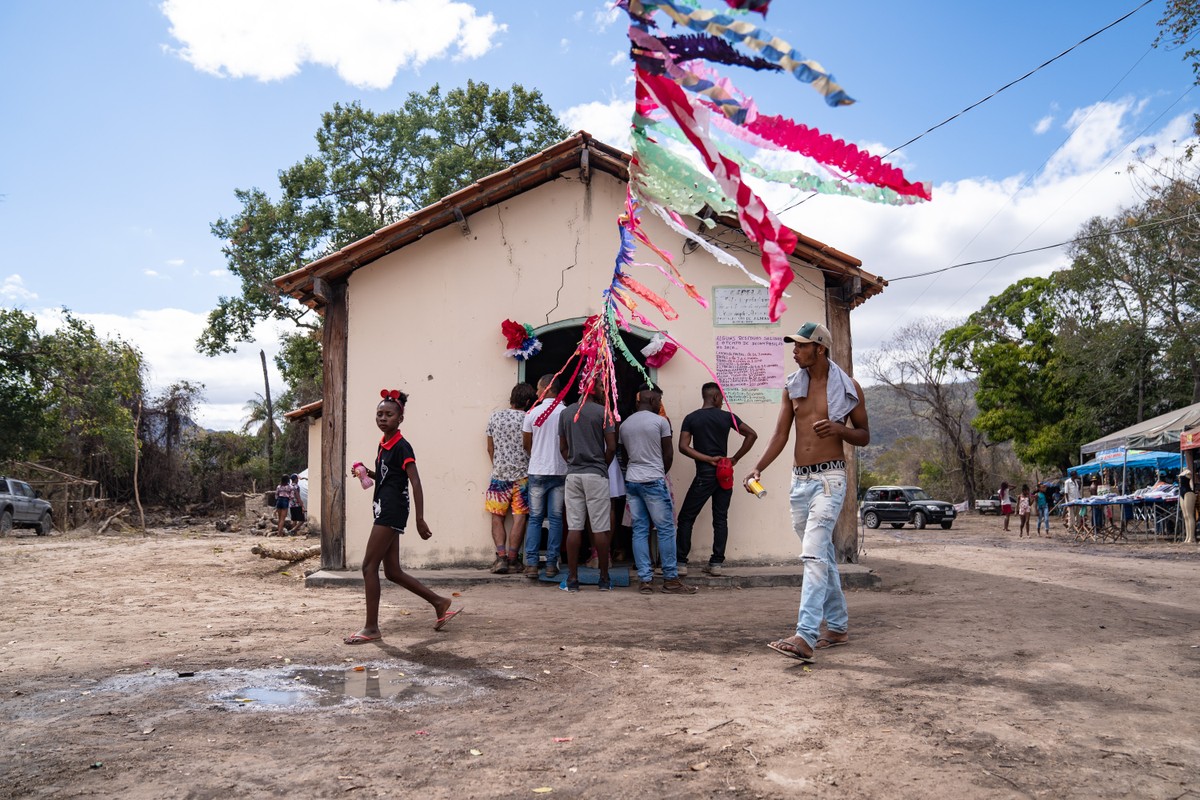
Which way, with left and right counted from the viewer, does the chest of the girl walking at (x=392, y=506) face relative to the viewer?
facing to the left of the viewer

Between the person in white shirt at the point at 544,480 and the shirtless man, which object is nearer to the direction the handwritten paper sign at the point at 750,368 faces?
the shirtless man

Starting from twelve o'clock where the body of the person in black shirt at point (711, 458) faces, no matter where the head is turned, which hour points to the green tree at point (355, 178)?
The green tree is roughly at 11 o'clock from the person in black shirt.

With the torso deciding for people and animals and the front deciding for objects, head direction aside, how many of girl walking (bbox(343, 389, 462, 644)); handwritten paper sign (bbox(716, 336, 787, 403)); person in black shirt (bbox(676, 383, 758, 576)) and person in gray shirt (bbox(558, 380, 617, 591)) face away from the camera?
2

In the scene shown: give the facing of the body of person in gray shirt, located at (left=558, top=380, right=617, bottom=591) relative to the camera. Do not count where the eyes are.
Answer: away from the camera

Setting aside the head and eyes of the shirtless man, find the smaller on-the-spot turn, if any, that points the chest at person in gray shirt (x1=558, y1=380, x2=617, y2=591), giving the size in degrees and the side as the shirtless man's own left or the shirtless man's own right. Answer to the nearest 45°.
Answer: approximately 90° to the shirtless man's own right

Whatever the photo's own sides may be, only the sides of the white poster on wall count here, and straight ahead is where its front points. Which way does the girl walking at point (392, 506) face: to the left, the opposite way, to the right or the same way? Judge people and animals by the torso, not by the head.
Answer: to the right

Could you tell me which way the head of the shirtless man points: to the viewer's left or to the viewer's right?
to the viewer's left

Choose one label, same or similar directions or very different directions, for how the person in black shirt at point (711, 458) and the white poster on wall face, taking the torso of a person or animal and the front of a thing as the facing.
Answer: very different directions

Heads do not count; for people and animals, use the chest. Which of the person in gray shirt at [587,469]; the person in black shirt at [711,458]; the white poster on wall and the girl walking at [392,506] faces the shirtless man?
the white poster on wall

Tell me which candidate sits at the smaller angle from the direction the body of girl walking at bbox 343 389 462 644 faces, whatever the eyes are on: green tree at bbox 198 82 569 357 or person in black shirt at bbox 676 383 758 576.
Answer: the green tree

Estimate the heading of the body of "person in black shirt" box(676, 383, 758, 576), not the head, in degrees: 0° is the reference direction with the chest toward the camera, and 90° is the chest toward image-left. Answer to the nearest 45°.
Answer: approximately 180°
